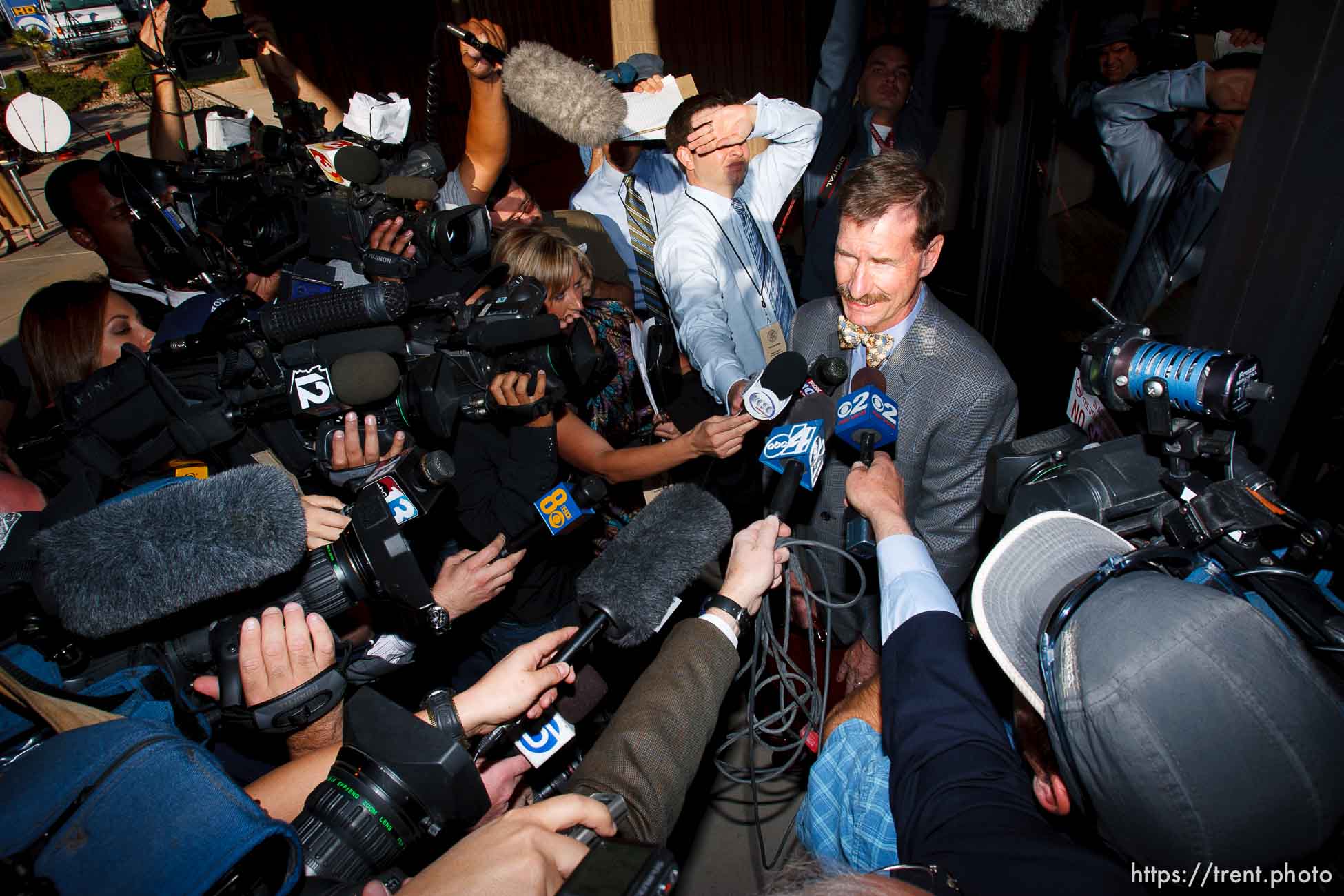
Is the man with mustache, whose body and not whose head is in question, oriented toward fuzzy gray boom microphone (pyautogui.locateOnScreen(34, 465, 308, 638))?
yes

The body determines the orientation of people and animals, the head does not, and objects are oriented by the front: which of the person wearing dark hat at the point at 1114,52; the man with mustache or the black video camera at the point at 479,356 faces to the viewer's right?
the black video camera

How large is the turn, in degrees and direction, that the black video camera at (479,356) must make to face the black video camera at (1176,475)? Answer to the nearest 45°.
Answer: approximately 45° to its right

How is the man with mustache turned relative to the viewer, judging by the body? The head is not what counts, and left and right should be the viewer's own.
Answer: facing the viewer and to the left of the viewer

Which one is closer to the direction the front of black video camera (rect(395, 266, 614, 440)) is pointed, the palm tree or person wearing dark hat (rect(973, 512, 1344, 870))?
the person wearing dark hat

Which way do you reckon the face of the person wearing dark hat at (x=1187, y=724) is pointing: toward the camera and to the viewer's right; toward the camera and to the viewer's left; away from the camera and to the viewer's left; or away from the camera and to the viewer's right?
away from the camera and to the viewer's left

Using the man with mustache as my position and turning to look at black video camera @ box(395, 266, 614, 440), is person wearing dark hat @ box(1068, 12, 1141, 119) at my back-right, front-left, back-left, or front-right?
back-right

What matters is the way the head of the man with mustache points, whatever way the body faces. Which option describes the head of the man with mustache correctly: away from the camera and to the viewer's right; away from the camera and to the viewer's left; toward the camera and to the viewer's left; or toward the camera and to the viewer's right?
toward the camera and to the viewer's left

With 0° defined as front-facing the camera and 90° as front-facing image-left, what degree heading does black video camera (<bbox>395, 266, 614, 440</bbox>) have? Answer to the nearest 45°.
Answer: approximately 270°

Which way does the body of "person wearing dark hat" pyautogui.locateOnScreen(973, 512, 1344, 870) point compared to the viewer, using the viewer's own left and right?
facing away from the viewer and to the left of the viewer

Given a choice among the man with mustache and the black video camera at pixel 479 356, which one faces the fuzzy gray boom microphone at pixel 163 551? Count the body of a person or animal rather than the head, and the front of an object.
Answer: the man with mustache
